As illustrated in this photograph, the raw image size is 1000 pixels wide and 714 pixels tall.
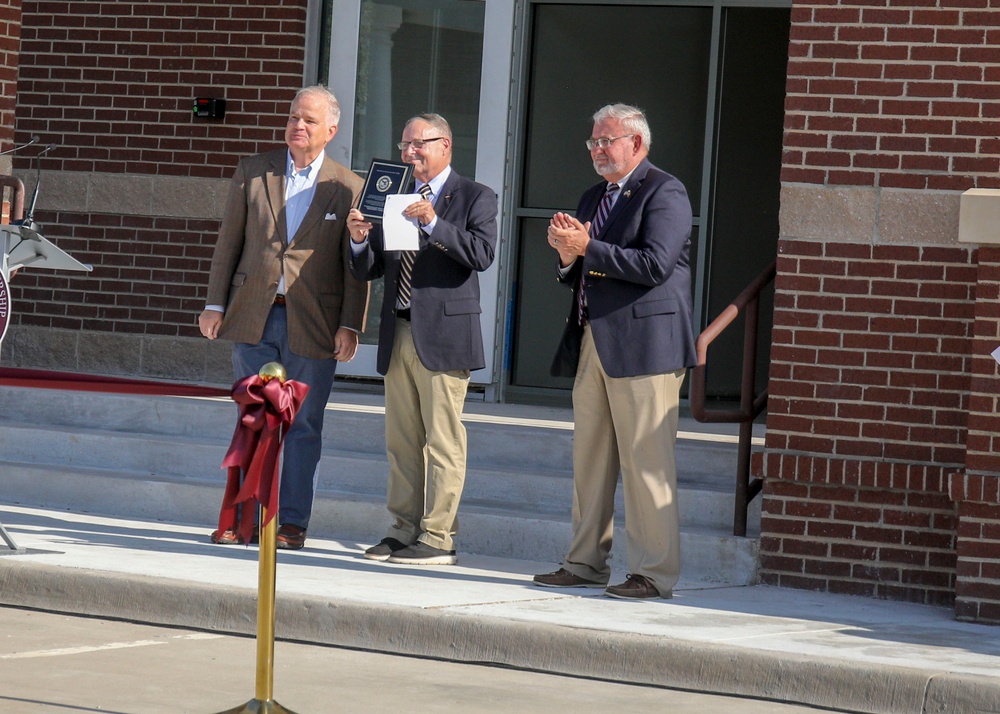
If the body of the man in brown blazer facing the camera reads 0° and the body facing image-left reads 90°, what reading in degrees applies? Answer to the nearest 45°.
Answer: approximately 0°

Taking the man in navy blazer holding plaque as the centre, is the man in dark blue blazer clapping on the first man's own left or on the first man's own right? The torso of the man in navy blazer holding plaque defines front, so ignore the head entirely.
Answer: on the first man's own left

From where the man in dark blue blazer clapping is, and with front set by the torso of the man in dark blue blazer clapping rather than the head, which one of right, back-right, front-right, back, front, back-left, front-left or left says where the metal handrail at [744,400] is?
back

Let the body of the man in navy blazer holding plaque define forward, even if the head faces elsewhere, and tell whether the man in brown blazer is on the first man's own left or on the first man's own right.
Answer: on the first man's own right

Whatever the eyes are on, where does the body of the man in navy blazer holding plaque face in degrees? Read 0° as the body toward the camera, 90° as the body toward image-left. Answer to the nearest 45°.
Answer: approximately 45°

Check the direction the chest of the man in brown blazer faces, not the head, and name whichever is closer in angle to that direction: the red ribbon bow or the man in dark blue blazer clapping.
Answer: the red ribbon bow

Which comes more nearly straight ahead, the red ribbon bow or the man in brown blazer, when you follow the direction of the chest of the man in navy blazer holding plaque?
the red ribbon bow

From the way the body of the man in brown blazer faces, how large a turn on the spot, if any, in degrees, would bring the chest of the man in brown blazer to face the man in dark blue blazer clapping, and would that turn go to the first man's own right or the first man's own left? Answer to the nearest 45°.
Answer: approximately 45° to the first man's own left

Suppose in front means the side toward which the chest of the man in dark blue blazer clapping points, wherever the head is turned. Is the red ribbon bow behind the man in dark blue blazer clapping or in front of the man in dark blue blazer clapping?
in front

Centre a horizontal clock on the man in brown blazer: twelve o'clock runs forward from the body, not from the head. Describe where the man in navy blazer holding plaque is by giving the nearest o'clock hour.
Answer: The man in navy blazer holding plaque is roughly at 10 o'clock from the man in brown blazer.

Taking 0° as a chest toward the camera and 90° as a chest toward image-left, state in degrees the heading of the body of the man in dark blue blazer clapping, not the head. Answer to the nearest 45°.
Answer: approximately 45°

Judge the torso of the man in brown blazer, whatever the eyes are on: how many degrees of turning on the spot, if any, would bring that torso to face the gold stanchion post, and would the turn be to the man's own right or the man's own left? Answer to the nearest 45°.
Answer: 0° — they already face it
